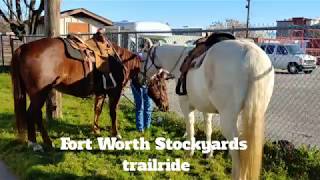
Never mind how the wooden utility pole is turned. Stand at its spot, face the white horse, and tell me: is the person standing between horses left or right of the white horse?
left

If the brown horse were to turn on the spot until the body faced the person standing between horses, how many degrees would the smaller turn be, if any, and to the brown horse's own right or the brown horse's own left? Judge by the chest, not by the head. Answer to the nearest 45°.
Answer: approximately 45° to the brown horse's own left

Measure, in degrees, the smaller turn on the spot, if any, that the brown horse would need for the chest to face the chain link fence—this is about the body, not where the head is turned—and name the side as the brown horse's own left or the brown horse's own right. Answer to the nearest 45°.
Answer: approximately 45° to the brown horse's own left

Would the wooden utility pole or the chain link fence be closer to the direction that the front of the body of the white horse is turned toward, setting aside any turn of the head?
the wooden utility pole

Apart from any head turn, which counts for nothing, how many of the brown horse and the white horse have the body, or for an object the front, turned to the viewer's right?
1

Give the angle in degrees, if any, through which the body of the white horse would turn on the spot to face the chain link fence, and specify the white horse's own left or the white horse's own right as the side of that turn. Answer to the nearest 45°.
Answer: approximately 45° to the white horse's own right

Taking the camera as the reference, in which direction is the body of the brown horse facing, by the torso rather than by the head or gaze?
to the viewer's right

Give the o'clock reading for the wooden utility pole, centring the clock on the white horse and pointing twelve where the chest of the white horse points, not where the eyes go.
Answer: The wooden utility pole is roughly at 12 o'clock from the white horse.

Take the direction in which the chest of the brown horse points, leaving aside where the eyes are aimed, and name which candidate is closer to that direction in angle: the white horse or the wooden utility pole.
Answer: the white horse

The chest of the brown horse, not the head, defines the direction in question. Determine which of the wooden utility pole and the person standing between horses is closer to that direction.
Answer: the person standing between horses

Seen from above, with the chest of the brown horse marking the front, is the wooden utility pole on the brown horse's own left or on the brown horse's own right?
on the brown horse's own left

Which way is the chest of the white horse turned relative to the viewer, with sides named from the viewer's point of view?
facing away from the viewer and to the left of the viewer
